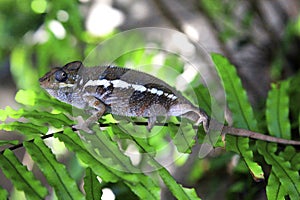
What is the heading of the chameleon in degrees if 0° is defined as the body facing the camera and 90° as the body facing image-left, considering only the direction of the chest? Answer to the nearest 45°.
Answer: approximately 90°

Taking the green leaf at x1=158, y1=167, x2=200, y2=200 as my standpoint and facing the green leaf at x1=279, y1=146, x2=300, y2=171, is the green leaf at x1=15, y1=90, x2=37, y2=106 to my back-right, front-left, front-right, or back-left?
back-left

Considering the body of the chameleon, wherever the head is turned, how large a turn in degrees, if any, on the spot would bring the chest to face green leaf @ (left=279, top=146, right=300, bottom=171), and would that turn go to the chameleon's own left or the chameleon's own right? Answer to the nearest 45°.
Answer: approximately 135° to the chameleon's own right
